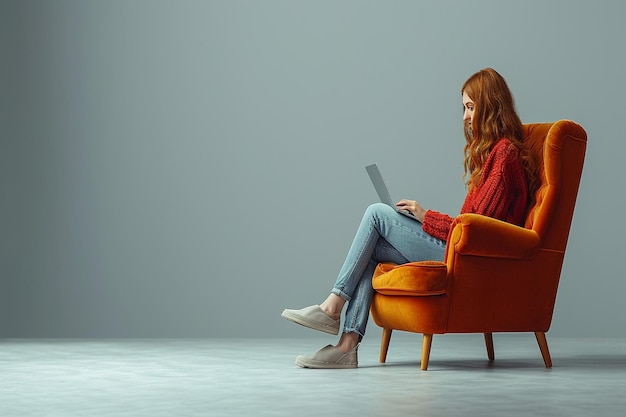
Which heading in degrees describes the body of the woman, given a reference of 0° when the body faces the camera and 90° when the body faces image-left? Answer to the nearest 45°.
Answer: approximately 90°

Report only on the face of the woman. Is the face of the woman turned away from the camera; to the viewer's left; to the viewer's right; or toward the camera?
to the viewer's left
